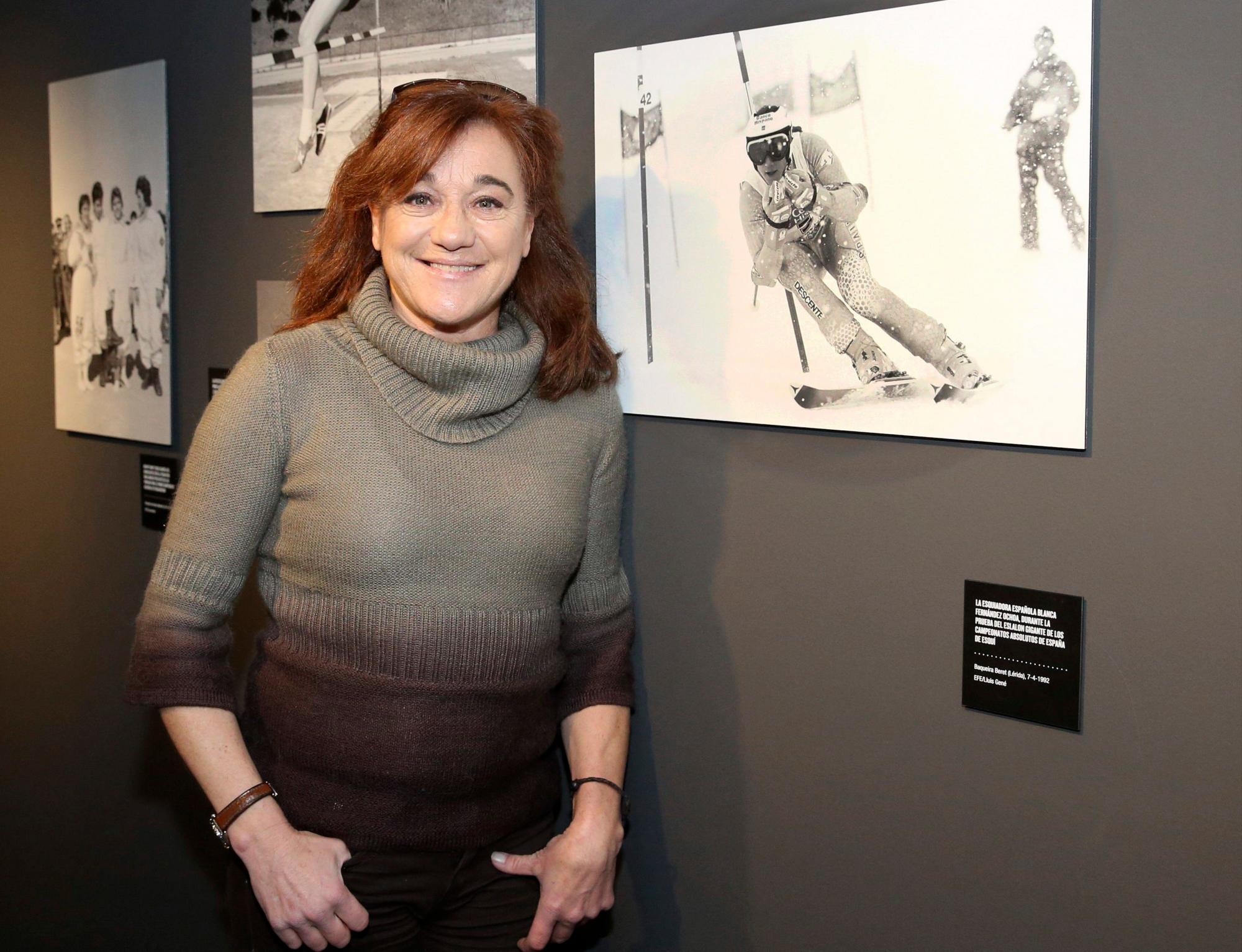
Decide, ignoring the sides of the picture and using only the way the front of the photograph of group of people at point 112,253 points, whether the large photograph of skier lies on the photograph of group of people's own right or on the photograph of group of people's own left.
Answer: on the photograph of group of people's own left

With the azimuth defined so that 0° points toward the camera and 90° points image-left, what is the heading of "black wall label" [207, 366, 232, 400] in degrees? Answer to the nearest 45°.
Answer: approximately 0°

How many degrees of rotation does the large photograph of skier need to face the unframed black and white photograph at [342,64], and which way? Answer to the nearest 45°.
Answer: approximately 90° to its right

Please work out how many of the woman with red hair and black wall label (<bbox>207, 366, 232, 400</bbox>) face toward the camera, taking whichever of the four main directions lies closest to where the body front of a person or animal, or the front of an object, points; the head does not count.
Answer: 2

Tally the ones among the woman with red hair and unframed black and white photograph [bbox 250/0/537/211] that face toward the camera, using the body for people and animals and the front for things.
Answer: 2

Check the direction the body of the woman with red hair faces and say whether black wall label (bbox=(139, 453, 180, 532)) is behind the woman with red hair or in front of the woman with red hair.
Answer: behind

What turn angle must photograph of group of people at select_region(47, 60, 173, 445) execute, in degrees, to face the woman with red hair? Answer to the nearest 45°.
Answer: approximately 45° to its left

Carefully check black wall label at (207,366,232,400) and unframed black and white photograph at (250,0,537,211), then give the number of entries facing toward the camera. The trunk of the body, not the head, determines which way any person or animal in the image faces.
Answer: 2
